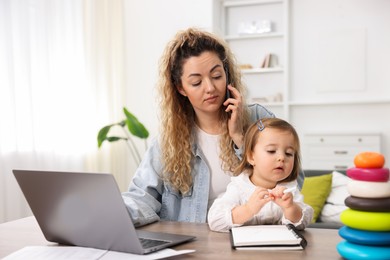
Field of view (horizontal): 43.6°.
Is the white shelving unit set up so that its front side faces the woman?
yes

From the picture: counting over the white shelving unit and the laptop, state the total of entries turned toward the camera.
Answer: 1

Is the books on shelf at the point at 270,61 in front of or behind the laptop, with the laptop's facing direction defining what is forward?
in front

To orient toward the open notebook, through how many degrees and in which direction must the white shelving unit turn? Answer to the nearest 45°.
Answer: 0° — it already faces it

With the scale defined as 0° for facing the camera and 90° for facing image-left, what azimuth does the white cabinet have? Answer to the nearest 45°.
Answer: approximately 0°

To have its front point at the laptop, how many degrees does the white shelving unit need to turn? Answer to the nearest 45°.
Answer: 0° — it already faces it

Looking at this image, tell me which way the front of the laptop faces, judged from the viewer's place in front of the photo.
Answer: facing away from the viewer and to the right of the viewer

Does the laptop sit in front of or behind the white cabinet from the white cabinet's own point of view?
in front

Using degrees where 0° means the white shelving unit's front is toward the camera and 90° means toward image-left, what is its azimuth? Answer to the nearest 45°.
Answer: approximately 0°

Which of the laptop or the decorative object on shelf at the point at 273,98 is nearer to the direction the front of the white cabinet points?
the laptop

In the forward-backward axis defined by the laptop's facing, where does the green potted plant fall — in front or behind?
in front

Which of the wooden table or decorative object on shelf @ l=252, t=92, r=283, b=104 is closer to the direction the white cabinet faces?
the wooden table

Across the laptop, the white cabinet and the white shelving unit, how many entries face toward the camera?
2
